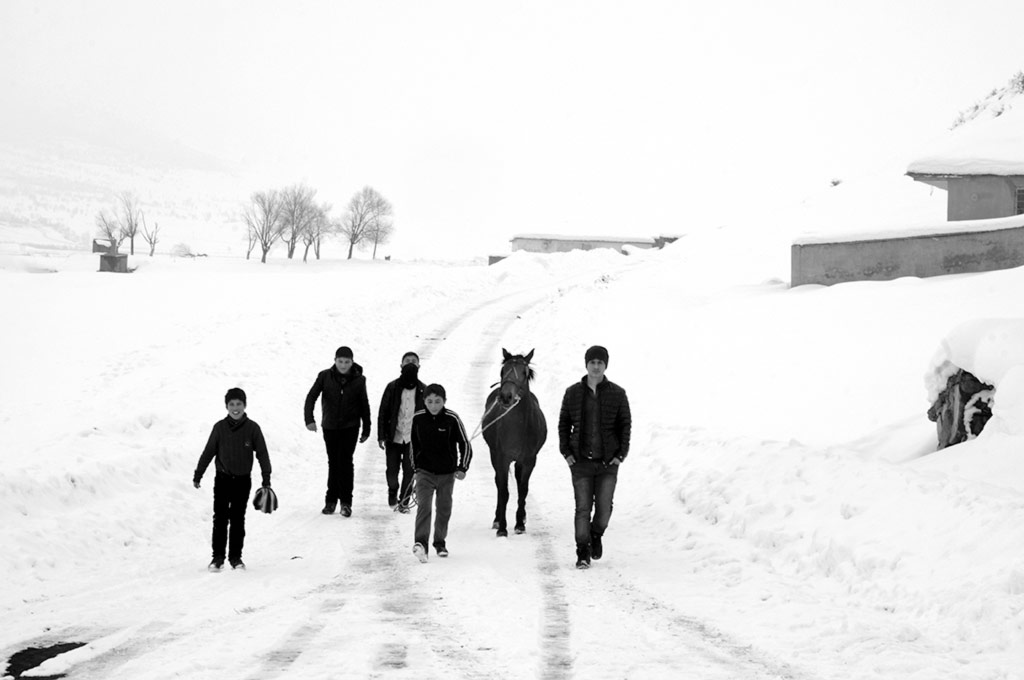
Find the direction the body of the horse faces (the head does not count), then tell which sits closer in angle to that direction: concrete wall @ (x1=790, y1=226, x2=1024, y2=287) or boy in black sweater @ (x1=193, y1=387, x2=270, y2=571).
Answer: the boy in black sweater

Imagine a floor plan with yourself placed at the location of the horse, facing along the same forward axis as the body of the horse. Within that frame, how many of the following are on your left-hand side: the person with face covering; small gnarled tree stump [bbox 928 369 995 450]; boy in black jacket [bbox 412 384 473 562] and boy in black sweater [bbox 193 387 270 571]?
1

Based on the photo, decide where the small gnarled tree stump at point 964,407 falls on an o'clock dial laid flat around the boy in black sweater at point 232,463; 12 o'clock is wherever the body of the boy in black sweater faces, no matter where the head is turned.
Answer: The small gnarled tree stump is roughly at 9 o'clock from the boy in black sweater.

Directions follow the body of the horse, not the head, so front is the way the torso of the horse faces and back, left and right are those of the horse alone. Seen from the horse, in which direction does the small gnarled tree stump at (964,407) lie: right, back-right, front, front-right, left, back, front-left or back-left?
left

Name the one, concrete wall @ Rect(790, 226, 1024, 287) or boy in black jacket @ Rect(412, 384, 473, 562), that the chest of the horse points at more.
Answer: the boy in black jacket

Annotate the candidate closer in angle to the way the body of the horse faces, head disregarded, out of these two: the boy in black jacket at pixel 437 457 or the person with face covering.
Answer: the boy in black jacket

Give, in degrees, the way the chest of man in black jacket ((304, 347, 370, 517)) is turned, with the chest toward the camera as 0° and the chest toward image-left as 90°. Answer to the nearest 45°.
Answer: approximately 0°

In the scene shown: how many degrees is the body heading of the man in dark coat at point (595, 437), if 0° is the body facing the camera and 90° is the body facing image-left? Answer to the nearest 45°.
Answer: approximately 0°

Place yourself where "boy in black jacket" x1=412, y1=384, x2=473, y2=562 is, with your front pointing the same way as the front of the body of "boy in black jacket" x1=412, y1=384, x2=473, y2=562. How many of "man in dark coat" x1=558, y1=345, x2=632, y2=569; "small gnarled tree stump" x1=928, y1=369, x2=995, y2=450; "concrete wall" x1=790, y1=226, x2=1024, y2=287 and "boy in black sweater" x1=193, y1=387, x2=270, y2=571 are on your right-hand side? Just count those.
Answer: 1

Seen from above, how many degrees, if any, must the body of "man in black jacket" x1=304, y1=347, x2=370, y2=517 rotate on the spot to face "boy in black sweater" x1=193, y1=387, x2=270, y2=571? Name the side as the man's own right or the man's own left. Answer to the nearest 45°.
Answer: approximately 45° to the man's own right

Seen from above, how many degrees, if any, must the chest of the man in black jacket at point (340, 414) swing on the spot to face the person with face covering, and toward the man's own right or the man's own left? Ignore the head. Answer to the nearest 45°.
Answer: approximately 45° to the man's own left
